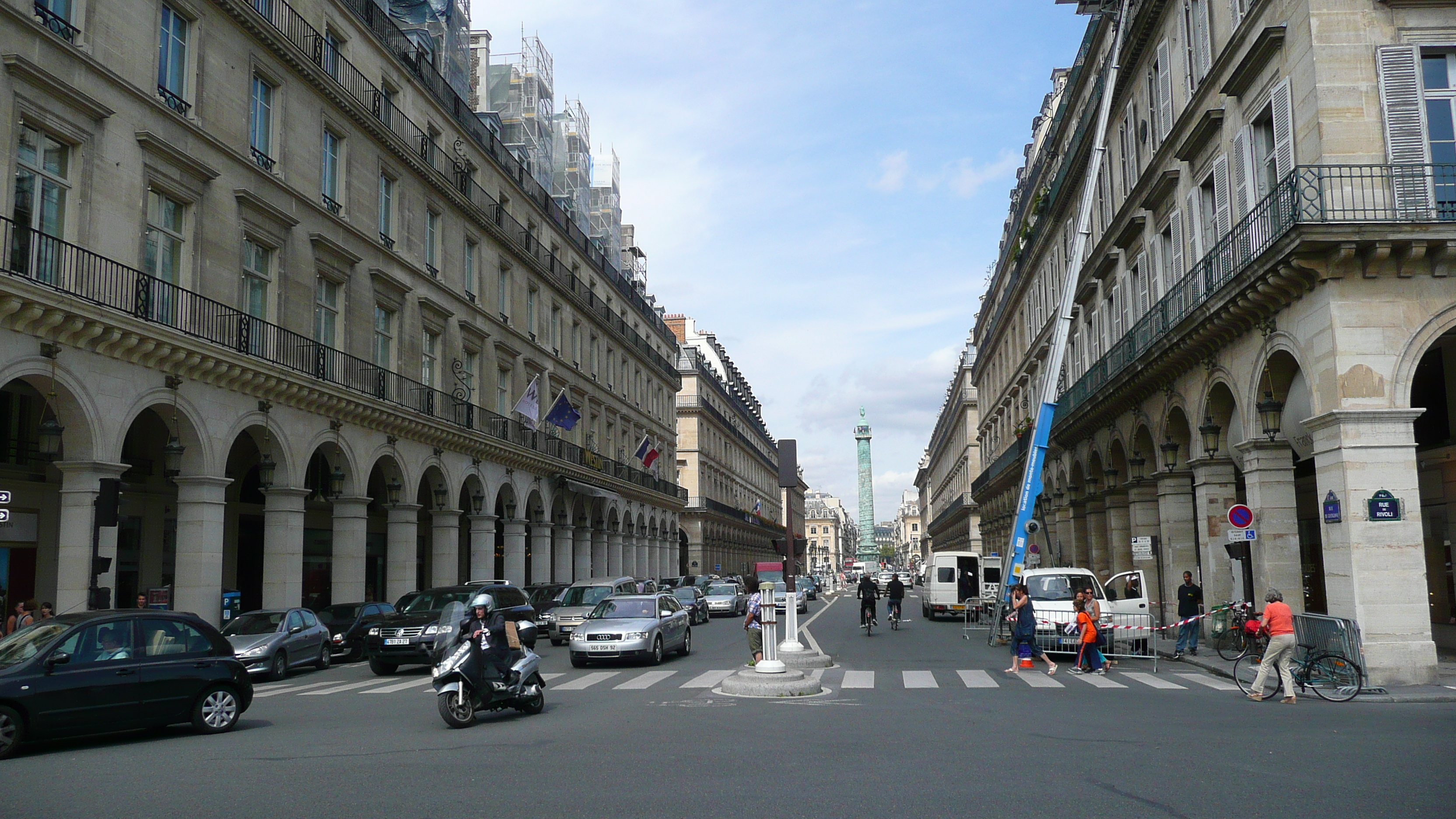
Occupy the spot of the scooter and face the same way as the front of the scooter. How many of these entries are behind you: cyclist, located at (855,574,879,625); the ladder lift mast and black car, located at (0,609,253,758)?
2

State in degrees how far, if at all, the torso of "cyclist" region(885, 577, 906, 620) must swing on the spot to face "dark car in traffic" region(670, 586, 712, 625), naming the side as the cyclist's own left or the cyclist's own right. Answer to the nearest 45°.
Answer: approximately 45° to the cyclist's own left

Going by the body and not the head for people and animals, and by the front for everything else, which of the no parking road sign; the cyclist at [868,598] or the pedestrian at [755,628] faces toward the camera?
the no parking road sign

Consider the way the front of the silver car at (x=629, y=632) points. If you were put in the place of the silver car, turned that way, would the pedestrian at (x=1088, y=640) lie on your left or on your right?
on your left

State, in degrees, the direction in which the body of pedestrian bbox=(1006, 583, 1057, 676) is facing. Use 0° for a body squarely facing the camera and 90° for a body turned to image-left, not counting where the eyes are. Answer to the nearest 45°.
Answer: approximately 90°

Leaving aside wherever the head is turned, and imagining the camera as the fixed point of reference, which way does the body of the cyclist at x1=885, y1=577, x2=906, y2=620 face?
away from the camera

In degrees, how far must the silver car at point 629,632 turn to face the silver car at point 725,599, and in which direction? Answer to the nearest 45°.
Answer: approximately 135° to its right

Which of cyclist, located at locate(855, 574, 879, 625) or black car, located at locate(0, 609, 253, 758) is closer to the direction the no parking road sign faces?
the black car

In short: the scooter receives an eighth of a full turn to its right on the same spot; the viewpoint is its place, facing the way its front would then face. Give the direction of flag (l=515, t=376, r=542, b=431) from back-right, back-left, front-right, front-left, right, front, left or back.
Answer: right

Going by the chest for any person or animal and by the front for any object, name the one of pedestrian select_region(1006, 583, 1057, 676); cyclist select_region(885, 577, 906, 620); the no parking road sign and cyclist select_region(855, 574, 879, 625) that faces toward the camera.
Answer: the no parking road sign

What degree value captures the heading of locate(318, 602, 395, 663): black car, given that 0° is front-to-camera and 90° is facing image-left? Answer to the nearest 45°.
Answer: approximately 45°

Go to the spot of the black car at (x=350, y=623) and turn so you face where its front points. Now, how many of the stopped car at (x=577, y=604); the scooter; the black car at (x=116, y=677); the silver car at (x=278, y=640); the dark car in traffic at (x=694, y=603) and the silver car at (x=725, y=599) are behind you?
3
